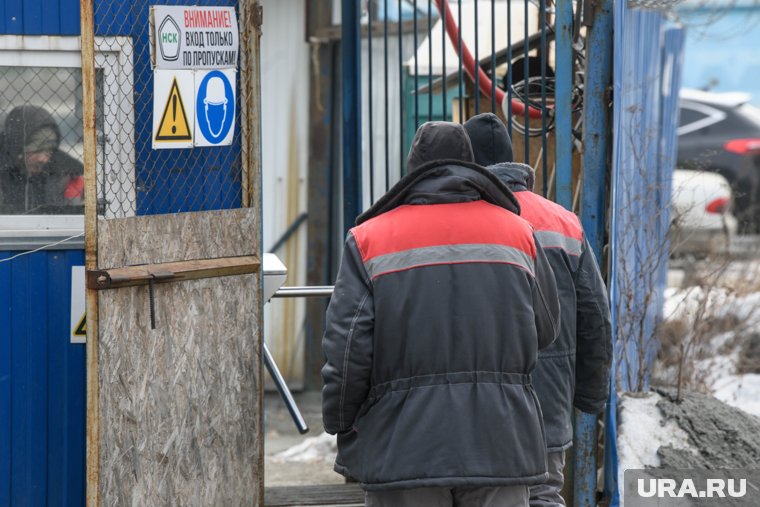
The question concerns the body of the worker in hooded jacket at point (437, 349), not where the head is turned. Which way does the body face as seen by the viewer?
away from the camera

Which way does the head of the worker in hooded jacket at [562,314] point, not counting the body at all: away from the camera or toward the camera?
away from the camera

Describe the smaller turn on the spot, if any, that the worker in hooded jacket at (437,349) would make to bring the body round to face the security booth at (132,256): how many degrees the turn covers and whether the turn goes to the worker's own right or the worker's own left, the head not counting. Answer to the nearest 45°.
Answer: approximately 45° to the worker's own left

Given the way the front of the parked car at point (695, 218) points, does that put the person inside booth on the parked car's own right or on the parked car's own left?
on the parked car's own left

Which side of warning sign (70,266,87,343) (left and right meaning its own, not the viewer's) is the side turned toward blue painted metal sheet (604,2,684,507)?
left

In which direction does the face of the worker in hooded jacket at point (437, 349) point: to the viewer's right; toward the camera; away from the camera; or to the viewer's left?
away from the camera

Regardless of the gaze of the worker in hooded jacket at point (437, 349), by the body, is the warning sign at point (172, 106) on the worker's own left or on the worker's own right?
on the worker's own left
